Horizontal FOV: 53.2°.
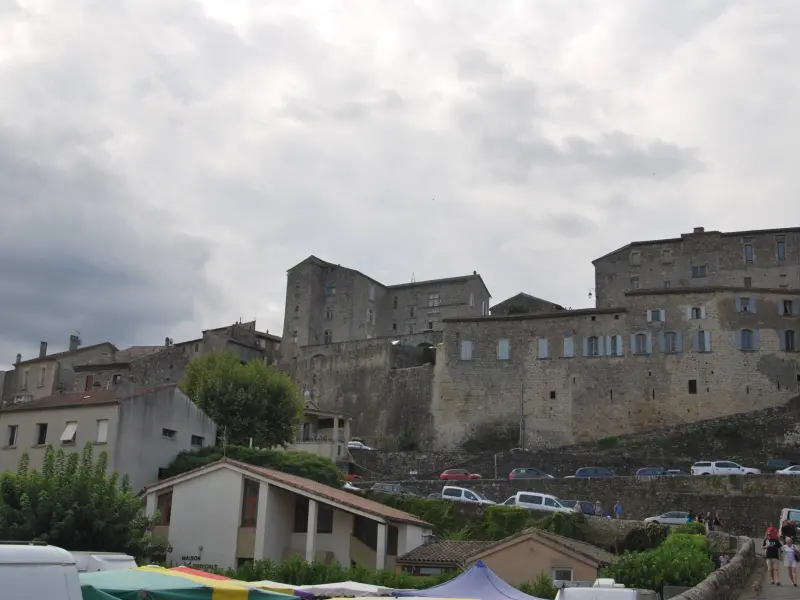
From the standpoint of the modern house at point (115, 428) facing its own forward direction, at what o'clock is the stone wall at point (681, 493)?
The stone wall is roughly at 8 o'clock from the modern house.

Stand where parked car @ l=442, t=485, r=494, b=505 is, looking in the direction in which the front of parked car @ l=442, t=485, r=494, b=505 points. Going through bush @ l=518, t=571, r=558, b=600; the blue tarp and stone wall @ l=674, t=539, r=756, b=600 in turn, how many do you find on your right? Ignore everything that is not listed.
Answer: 3

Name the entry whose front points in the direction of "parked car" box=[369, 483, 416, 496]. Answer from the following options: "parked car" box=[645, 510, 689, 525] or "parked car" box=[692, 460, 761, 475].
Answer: "parked car" box=[645, 510, 689, 525]

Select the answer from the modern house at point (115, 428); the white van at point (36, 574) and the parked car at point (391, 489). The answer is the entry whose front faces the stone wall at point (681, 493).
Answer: the parked car

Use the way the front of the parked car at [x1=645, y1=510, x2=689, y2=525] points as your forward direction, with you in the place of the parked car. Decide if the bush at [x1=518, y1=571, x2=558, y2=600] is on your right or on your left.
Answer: on your left

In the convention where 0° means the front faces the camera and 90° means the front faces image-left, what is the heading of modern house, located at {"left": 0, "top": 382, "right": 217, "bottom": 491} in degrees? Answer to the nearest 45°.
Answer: approximately 45°

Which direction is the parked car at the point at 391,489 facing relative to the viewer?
to the viewer's right

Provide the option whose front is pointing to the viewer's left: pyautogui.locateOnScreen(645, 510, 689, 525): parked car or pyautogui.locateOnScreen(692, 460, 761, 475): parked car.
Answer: pyautogui.locateOnScreen(645, 510, 689, 525): parked car
